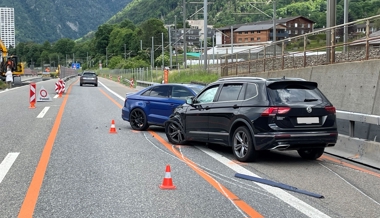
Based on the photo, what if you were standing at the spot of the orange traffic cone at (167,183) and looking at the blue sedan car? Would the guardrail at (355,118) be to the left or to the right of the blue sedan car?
right

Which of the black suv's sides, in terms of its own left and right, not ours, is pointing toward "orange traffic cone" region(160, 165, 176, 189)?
left

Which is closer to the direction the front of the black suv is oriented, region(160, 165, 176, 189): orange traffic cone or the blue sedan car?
the blue sedan car

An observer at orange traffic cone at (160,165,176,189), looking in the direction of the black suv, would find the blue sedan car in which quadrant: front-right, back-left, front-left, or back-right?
front-left

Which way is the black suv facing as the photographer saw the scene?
facing away from the viewer and to the left of the viewer

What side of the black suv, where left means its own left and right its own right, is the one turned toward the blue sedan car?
front

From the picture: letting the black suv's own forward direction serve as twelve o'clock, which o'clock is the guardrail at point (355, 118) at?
The guardrail is roughly at 4 o'clock from the black suv.
